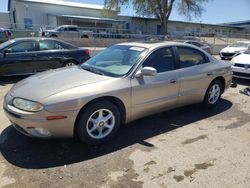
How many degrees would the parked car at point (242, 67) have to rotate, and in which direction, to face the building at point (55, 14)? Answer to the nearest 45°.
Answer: approximately 90° to its right

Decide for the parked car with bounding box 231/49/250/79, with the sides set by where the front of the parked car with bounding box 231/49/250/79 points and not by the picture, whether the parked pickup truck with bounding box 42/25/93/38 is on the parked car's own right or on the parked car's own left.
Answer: on the parked car's own right

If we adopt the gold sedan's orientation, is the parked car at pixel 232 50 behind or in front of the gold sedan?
behind

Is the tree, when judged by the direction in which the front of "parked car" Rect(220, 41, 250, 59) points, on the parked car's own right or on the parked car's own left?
on the parked car's own right

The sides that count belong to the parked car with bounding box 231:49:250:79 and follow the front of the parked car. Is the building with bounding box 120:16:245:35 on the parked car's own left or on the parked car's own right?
on the parked car's own right

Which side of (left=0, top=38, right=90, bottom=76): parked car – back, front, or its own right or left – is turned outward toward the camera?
left

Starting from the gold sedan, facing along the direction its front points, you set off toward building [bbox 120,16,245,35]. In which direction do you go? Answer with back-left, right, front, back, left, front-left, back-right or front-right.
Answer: back-right

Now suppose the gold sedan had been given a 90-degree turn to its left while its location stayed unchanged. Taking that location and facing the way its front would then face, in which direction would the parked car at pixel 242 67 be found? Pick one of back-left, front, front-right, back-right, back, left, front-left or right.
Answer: left

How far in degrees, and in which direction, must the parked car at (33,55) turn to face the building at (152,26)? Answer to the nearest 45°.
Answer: approximately 135° to its right
